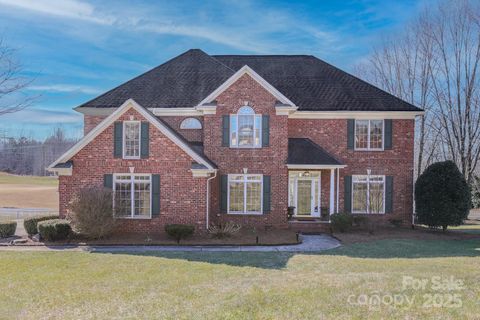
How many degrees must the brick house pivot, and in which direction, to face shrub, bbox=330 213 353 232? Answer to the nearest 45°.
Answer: approximately 90° to its left

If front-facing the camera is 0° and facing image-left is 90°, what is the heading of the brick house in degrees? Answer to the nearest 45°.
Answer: approximately 0°

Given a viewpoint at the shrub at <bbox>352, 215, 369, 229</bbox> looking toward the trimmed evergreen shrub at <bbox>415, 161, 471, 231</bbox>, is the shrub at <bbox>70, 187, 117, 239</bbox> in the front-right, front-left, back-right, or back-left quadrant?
back-right

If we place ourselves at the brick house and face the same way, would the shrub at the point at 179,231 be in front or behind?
in front

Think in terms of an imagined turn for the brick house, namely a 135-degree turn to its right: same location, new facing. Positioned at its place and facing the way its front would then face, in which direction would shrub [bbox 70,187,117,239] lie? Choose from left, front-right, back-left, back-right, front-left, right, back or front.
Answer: left

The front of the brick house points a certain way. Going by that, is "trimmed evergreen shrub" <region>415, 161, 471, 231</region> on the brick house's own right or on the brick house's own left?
on the brick house's own left

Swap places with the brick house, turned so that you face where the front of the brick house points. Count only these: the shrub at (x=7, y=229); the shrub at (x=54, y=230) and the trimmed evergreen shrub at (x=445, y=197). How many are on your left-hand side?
1

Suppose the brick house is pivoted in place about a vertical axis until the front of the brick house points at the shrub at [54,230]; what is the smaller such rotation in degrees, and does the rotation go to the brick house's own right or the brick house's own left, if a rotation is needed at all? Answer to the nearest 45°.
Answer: approximately 45° to the brick house's own right

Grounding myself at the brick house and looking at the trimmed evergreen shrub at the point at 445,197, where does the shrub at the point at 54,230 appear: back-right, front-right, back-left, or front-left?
back-right
